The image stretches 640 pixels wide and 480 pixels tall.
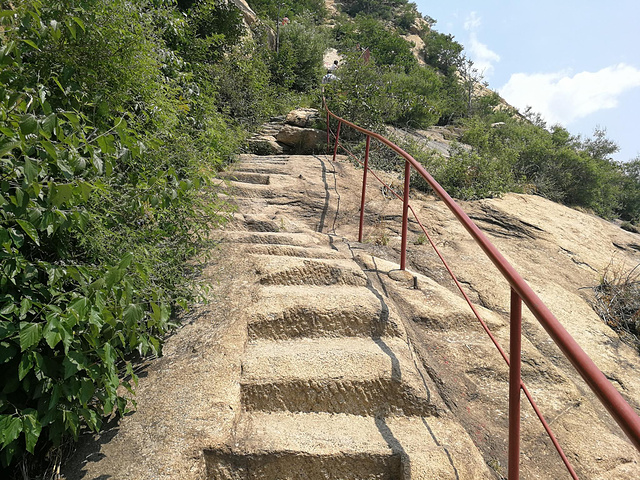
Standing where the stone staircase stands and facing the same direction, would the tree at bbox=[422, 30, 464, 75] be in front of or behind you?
behind

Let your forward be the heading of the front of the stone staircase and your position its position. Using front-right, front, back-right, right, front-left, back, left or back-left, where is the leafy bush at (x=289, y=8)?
back

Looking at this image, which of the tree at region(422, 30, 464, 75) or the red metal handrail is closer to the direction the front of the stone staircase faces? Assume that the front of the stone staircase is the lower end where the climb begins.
the red metal handrail

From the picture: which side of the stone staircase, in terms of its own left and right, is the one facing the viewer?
front

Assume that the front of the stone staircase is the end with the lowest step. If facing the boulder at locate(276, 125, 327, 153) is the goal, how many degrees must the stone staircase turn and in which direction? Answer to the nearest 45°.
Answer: approximately 180°

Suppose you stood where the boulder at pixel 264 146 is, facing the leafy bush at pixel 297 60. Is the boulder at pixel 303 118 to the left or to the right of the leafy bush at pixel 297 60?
right

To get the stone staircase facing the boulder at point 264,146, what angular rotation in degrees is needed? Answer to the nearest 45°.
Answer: approximately 180°

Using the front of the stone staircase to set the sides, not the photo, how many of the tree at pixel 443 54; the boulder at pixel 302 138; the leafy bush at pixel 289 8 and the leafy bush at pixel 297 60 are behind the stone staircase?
4

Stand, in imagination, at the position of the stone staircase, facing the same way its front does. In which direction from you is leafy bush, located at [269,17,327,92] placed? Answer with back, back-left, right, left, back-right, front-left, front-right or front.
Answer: back

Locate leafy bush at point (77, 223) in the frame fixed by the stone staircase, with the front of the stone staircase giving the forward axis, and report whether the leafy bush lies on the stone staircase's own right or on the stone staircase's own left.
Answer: on the stone staircase's own right

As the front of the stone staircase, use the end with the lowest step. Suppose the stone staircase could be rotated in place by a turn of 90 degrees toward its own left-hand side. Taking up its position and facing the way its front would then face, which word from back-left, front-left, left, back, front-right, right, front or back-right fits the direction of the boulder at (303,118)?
left

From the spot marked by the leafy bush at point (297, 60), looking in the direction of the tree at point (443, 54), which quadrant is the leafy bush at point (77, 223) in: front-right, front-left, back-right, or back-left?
back-right
